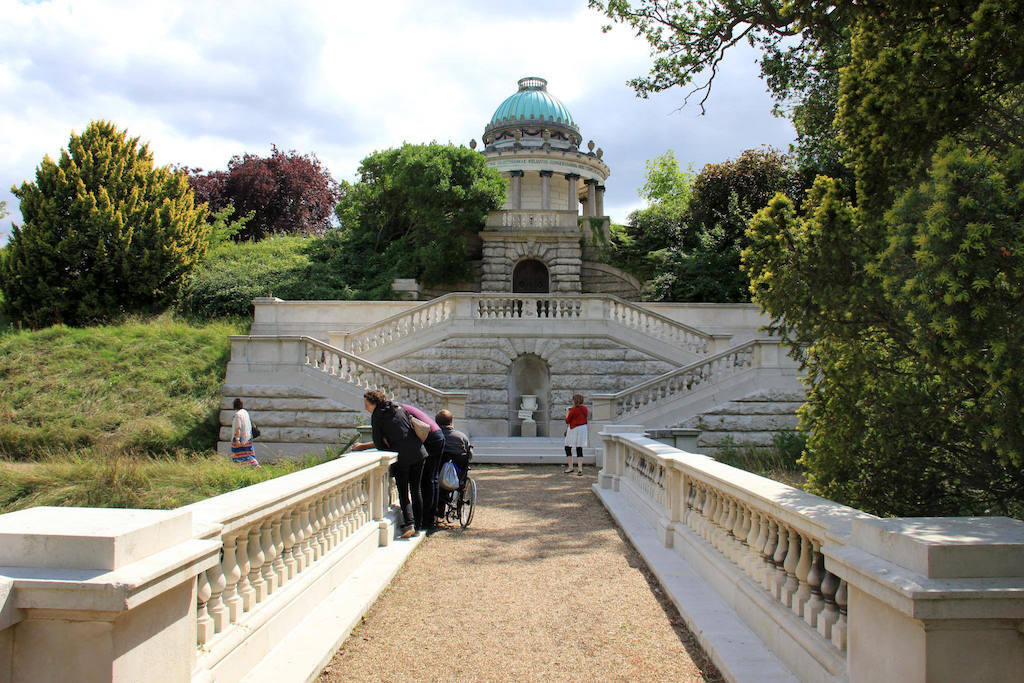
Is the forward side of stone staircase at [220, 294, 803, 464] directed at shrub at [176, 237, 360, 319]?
no

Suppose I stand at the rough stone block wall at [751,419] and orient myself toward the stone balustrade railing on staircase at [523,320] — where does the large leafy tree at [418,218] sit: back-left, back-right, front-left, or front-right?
front-right

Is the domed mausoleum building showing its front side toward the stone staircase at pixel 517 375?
yes

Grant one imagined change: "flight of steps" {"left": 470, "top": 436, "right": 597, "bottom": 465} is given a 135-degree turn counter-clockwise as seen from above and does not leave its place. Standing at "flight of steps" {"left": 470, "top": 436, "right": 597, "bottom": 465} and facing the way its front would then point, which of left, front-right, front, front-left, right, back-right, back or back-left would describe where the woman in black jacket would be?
back-right

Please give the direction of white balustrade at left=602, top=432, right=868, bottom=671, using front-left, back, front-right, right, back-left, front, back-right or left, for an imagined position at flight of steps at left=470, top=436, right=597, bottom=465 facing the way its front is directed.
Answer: front

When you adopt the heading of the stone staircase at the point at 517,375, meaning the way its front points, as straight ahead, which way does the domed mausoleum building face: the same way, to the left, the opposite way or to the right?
the same way

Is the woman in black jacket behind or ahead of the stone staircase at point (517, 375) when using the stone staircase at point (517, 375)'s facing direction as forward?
ahead

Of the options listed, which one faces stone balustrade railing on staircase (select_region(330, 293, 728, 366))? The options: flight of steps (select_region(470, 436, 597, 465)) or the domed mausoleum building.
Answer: the domed mausoleum building

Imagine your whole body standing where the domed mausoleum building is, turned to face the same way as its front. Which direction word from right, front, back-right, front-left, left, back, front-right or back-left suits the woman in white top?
front

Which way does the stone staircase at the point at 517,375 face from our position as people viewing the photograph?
facing the viewer

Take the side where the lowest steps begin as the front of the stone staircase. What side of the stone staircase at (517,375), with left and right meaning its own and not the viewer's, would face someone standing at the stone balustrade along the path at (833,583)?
front

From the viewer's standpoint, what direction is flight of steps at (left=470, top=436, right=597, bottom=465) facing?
toward the camera

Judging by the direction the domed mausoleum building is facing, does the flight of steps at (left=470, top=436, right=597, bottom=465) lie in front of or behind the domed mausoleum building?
in front

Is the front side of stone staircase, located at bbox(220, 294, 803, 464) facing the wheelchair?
yes

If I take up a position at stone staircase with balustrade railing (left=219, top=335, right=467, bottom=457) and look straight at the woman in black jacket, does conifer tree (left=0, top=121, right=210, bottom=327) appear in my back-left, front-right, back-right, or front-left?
back-right
